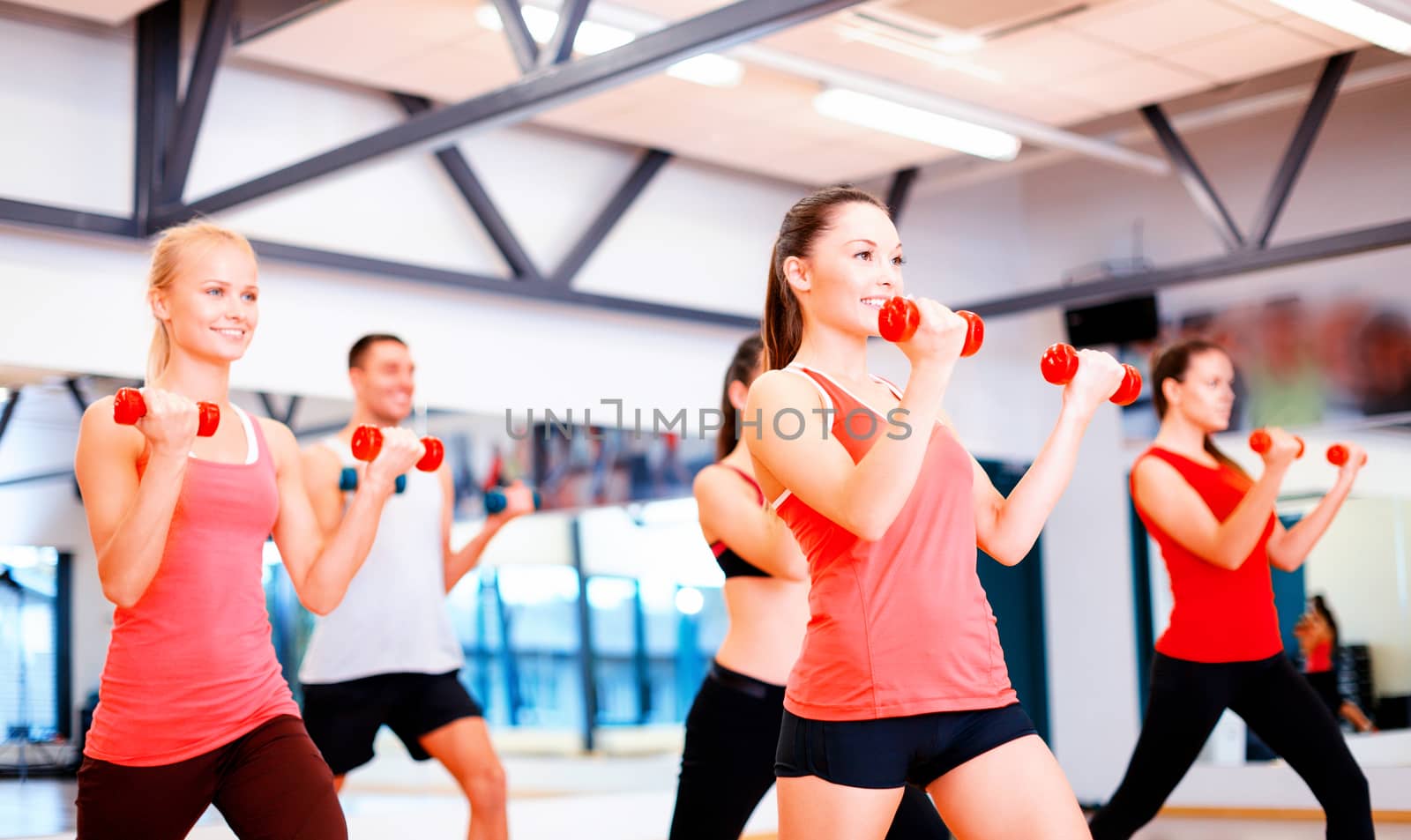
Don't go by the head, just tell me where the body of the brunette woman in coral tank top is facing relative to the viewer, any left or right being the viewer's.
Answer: facing the viewer and to the right of the viewer

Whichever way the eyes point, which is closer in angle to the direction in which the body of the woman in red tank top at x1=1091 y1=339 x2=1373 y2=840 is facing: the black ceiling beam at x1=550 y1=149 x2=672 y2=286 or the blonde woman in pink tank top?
the blonde woman in pink tank top

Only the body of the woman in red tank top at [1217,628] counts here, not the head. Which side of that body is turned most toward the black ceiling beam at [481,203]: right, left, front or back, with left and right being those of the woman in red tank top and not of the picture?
back

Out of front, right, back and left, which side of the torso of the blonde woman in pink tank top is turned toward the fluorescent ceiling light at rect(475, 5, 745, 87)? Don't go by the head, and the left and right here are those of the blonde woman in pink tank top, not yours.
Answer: left

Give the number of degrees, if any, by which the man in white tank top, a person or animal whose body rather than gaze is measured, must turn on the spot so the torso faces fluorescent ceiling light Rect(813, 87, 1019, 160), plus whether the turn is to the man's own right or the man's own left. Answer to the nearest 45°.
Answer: approximately 90° to the man's own left

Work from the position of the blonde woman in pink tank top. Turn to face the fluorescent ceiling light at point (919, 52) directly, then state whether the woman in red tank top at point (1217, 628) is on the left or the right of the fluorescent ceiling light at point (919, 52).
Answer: right

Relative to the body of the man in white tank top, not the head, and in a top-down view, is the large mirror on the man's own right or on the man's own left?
on the man's own left

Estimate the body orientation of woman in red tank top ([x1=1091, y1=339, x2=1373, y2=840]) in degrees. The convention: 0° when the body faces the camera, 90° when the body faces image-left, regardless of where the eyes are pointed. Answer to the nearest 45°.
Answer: approximately 315°

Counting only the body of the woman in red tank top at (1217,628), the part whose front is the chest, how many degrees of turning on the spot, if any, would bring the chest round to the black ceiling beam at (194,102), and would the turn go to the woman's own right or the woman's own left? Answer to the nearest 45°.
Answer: approximately 135° to the woman's own right

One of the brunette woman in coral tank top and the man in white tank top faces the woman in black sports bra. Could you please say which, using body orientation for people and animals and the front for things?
the man in white tank top

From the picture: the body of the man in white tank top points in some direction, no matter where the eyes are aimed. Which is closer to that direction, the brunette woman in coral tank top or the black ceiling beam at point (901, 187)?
the brunette woman in coral tank top

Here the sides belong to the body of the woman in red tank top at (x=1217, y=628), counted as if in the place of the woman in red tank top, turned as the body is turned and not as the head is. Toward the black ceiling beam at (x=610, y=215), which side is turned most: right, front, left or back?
back

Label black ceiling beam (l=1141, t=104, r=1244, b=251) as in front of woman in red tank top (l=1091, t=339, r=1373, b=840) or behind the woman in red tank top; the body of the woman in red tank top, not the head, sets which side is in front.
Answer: behind

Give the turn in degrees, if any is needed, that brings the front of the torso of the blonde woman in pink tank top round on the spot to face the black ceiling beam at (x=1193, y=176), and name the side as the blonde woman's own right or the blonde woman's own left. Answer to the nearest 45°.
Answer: approximately 90° to the blonde woman's own left
